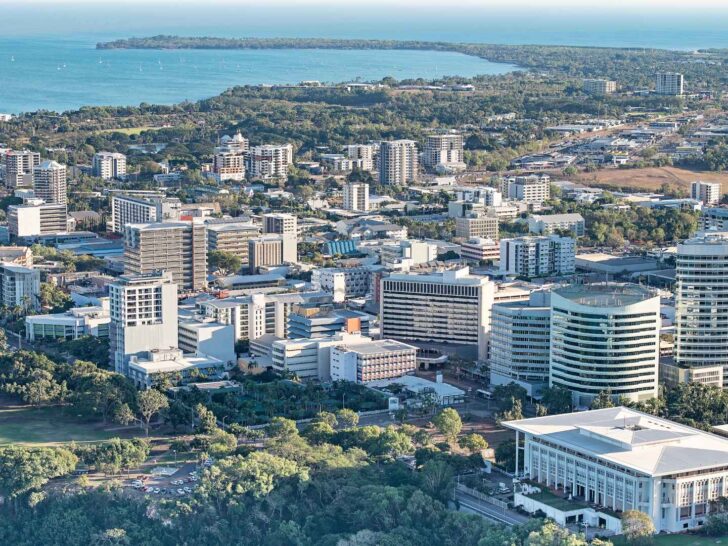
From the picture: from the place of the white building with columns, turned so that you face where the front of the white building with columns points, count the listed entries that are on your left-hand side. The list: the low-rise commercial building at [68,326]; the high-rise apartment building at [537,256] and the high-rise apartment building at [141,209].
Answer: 0

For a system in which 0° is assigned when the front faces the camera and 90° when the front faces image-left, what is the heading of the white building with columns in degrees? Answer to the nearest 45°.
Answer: approximately 45°

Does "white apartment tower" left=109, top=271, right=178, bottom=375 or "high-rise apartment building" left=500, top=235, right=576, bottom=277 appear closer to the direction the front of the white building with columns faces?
the white apartment tower

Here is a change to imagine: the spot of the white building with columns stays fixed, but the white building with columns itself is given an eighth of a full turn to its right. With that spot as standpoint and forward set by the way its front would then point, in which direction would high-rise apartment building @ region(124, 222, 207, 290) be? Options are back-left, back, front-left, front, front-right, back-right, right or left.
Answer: front-right

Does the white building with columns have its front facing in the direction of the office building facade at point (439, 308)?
no

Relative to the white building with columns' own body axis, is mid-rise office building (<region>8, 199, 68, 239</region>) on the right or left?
on its right

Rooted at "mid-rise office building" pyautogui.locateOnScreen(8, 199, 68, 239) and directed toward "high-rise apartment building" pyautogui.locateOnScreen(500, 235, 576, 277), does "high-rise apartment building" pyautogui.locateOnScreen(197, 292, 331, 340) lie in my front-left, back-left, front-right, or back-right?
front-right

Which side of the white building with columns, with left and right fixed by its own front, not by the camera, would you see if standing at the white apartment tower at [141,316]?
right

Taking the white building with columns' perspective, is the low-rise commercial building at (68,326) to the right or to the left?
on its right

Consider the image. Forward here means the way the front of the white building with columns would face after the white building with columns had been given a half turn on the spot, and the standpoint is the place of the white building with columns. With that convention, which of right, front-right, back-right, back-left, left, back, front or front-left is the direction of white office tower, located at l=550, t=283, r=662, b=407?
front-left

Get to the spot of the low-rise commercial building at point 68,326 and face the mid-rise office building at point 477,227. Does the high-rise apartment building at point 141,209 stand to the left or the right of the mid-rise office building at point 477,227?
left

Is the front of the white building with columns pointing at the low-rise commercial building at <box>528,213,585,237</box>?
no

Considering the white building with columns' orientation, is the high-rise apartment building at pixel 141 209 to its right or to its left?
on its right

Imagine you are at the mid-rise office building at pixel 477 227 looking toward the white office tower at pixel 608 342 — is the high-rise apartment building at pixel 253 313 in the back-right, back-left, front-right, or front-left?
front-right

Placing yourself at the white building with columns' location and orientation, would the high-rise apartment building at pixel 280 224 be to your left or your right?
on your right

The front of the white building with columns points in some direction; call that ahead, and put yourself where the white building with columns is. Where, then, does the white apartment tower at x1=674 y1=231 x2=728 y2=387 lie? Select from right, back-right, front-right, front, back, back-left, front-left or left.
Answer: back-right

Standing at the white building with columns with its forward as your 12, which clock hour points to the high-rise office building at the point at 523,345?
The high-rise office building is roughly at 4 o'clock from the white building with columns.

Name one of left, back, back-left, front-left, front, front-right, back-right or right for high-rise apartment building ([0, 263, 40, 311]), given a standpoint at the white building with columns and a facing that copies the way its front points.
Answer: right
